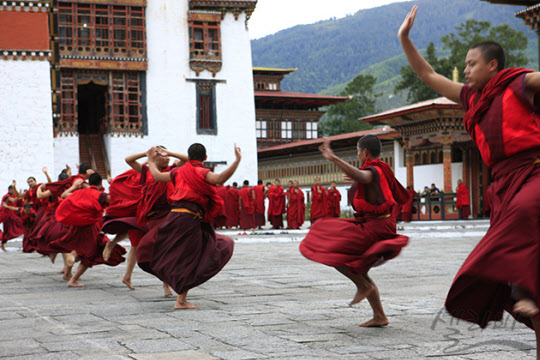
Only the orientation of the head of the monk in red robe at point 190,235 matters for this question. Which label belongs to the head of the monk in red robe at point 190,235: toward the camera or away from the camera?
away from the camera

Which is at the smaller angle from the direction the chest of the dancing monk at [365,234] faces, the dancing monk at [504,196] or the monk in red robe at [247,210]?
the monk in red robe

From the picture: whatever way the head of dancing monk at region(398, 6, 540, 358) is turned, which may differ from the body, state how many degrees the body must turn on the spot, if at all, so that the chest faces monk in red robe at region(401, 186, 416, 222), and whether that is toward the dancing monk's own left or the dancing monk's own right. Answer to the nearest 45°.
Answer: approximately 135° to the dancing monk's own right

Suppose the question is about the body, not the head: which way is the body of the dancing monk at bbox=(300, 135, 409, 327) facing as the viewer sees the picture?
to the viewer's left

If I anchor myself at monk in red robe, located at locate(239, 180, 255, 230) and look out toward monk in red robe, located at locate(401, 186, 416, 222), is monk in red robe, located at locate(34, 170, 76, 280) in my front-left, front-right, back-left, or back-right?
back-right

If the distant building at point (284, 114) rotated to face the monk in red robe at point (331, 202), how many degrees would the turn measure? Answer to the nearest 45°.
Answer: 0° — it already faces them

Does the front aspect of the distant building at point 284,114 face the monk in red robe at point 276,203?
yes

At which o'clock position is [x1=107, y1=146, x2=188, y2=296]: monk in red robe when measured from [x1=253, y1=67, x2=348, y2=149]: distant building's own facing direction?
The monk in red robe is roughly at 12 o'clock from the distant building.

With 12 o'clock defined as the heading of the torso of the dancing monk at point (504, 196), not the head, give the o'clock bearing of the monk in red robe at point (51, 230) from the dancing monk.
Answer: The monk in red robe is roughly at 3 o'clock from the dancing monk.

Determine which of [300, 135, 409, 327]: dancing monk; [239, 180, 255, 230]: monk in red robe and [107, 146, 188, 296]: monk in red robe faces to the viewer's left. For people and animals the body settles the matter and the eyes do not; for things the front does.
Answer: the dancing monk
